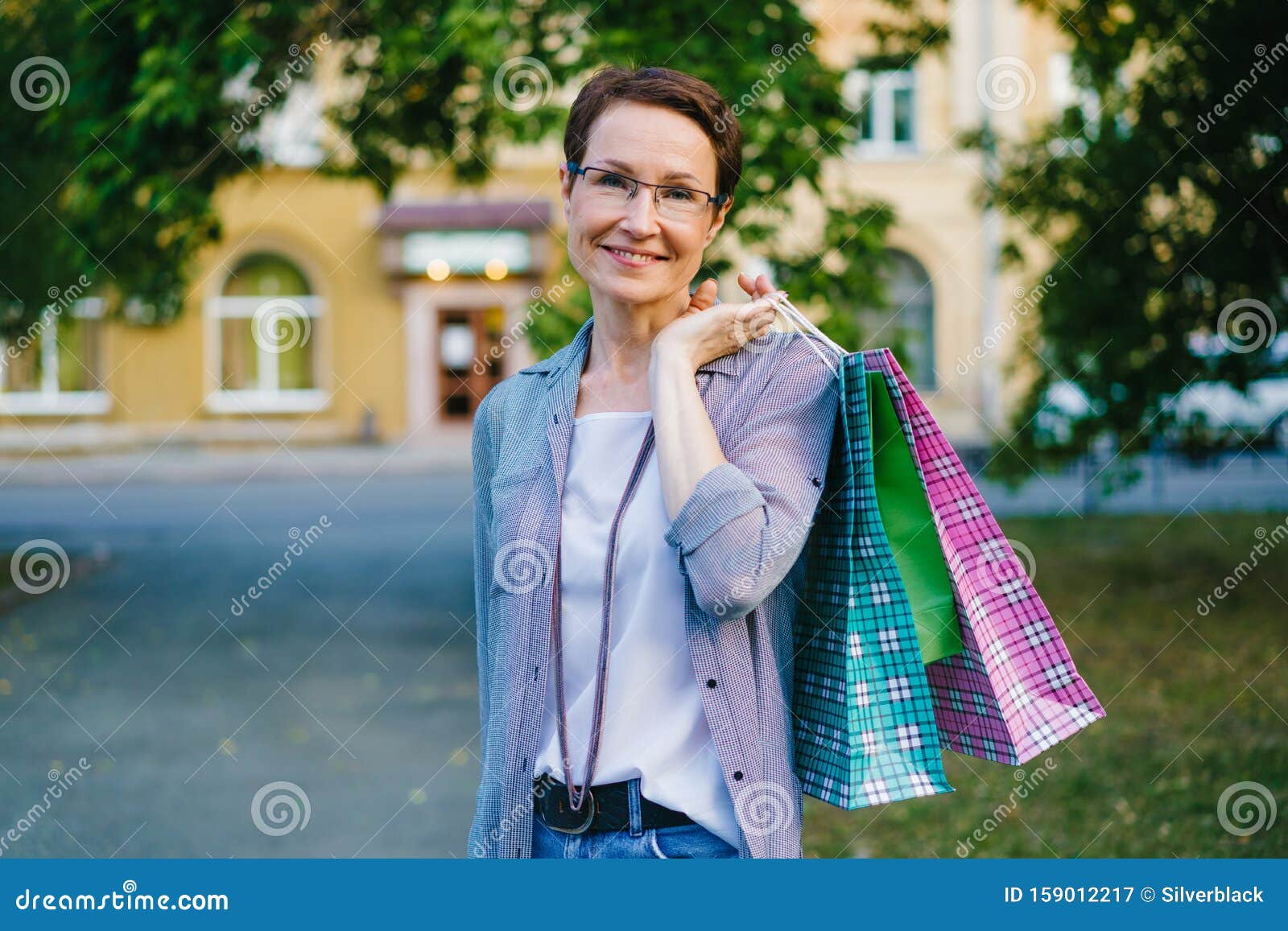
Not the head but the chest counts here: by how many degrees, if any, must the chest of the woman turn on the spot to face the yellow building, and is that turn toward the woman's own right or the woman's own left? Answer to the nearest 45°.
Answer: approximately 180°

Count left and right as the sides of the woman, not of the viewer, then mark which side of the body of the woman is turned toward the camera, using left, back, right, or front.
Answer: front

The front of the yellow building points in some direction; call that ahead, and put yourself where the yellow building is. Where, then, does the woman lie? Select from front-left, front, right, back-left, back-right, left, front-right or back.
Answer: front

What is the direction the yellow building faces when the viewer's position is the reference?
facing the viewer

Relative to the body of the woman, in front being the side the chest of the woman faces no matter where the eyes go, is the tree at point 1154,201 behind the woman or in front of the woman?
behind

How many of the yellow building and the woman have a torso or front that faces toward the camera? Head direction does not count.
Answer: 2
